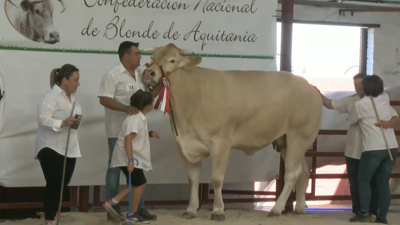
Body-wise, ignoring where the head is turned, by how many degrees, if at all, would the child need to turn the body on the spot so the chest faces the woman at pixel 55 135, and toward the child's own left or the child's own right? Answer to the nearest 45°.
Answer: approximately 180°

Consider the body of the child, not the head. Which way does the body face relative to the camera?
to the viewer's right

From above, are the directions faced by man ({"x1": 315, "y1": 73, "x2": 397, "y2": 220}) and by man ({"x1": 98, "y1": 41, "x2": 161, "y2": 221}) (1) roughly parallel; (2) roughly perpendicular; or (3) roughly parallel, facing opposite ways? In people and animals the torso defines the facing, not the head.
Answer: roughly perpendicular

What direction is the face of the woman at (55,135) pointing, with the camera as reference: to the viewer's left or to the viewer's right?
to the viewer's right

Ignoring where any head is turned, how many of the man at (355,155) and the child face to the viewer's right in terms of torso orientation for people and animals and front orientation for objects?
1

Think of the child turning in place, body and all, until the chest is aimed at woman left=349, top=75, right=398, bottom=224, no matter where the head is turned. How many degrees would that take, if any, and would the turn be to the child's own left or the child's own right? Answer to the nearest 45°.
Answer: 0° — they already face them

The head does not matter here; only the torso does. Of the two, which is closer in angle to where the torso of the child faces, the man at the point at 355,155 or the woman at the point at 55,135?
the man

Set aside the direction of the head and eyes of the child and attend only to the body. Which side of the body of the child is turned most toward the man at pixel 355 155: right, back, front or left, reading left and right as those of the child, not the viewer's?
front

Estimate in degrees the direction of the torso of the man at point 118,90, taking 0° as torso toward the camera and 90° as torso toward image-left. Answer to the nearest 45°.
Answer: approximately 315°
